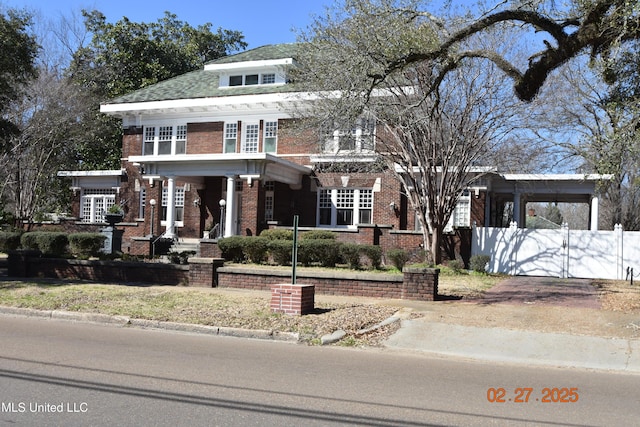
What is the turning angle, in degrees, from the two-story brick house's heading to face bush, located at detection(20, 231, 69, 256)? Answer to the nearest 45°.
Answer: approximately 45° to its right

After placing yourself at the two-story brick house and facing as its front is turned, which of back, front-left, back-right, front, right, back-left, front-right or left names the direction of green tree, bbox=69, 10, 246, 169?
back-right

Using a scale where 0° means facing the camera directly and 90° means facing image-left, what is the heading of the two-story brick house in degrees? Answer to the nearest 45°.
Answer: approximately 0°

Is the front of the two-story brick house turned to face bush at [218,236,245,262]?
yes

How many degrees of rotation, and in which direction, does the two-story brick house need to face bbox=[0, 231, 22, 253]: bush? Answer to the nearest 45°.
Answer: approximately 45° to its right

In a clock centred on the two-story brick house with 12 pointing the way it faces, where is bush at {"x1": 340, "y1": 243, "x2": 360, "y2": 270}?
The bush is roughly at 11 o'clock from the two-story brick house.
